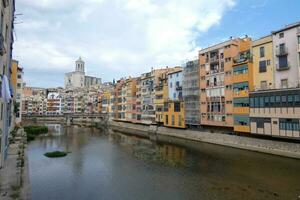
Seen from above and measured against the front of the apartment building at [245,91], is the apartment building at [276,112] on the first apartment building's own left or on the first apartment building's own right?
on the first apartment building's own left

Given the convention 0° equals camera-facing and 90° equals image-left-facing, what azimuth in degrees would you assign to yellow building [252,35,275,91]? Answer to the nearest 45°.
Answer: approximately 45°

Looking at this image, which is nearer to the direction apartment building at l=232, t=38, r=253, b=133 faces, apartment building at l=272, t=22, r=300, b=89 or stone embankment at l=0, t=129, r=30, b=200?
the stone embankment

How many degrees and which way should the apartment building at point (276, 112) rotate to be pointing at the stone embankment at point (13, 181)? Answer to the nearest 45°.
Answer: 0° — it already faces it

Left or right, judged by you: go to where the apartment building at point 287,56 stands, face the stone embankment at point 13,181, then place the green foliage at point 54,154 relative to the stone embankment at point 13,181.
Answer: right

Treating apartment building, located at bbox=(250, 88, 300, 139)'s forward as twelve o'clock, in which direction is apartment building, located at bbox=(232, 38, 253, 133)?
apartment building, located at bbox=(232, 38, 253, 133) is roughly at 3 o'clock from apartment building, located at bbox=(250, 88, 300, 139).

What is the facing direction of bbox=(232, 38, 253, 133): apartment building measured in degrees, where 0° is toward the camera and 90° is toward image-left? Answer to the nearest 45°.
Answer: approximately 45°

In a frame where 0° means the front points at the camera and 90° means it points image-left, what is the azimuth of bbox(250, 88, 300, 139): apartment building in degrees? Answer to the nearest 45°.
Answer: approximately 45°
